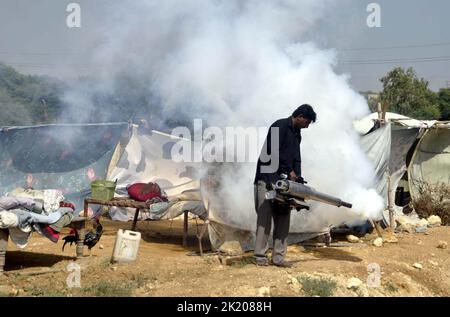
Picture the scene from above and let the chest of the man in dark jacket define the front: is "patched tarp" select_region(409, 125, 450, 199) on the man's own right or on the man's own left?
on the man's own left

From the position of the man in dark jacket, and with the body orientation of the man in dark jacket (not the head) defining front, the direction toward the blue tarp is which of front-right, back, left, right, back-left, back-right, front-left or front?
back-left

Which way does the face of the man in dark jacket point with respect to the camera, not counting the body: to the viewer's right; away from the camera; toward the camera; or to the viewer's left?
to the viewer's right

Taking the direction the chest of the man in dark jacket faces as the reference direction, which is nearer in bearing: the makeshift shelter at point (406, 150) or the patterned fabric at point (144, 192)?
the makeshift shelter

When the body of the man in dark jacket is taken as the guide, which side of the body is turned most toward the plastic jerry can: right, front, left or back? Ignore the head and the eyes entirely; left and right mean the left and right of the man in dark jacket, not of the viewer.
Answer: back

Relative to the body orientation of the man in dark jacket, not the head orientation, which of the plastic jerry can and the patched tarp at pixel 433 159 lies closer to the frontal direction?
the patched tarp

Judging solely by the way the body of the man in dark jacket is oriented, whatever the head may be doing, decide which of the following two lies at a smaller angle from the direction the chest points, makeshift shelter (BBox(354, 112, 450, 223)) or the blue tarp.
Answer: the makeshift shelter

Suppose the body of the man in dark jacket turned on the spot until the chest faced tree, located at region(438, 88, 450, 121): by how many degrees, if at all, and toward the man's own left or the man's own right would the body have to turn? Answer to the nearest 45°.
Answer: approximately 90° to the man's own left

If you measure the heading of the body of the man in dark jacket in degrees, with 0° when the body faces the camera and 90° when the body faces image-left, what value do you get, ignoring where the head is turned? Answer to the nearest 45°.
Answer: approximately 270°

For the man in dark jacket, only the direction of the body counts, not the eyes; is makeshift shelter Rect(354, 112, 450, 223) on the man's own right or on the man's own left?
on the man's own left
